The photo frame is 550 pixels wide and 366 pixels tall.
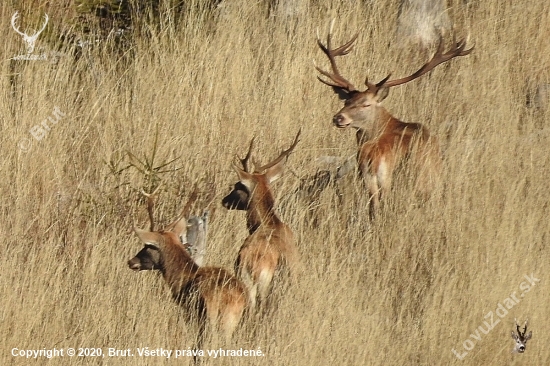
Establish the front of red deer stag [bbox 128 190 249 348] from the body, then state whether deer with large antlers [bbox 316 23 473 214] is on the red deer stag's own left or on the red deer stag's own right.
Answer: on the red deer stag's own right

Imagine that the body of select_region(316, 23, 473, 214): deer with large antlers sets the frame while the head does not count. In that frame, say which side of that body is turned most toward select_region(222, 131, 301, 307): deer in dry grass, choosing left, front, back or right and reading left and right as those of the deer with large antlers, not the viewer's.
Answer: front

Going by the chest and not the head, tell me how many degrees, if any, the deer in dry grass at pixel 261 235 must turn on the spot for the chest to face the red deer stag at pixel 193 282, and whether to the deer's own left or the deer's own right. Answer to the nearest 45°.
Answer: approximately 135° to the deer's own left

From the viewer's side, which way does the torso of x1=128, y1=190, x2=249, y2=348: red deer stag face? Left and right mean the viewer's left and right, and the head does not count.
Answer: facing away from the viewer and to the left of the viewer

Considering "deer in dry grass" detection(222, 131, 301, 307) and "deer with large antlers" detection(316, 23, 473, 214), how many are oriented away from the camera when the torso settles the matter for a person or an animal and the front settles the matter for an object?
1

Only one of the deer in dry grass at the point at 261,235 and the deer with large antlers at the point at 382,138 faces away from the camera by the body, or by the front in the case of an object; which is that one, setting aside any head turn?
the deer in dry grass

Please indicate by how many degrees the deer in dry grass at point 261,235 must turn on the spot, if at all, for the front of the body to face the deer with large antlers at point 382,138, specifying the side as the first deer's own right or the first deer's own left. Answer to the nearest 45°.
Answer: approximately 45° to the first deer's own right

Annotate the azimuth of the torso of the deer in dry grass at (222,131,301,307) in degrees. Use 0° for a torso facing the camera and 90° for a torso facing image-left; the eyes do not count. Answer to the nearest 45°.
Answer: approximately 180°

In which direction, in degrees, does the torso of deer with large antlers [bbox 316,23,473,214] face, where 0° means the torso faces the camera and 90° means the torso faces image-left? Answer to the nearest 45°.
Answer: approximately 45°
